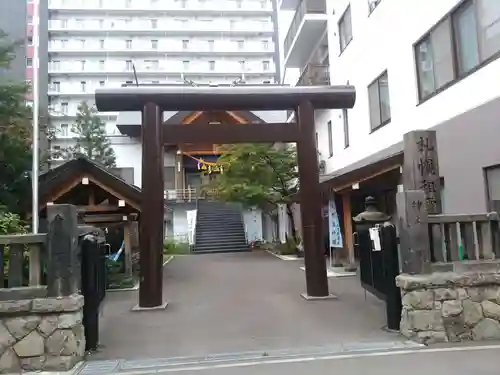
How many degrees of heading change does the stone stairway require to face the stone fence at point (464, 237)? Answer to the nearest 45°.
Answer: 0° — it already faces it

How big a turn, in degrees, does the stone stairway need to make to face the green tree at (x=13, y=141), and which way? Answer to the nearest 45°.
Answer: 0° — it already faces it

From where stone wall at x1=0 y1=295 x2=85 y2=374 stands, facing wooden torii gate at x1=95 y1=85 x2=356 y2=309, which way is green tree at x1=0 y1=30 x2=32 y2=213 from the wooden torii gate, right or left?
left

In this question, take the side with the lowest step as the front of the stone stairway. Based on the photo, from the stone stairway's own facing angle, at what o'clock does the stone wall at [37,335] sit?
The stone wall is roughly at 12 o'clock from the stone stairway.

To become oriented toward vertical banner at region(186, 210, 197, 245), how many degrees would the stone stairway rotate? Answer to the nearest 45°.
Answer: approximately 90° to its right

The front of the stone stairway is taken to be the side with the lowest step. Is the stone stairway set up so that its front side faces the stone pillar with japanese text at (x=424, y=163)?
yes

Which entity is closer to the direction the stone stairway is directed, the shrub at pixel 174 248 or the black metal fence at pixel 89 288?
the black metal fence

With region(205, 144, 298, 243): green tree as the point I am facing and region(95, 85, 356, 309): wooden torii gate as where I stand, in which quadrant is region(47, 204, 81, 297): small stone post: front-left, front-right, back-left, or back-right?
back-left

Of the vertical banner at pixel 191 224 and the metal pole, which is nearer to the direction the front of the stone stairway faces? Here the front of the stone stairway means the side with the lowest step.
the metal pole

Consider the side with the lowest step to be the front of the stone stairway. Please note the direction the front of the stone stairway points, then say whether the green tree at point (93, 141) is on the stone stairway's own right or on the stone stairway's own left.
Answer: on the stone stairway's own right

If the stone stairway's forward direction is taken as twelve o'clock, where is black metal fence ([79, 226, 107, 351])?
The black metal fence is roughly at 12 o'clock from the stone stairway.

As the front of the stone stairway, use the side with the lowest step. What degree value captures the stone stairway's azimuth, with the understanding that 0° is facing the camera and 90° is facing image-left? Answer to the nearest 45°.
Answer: approximately 0°
